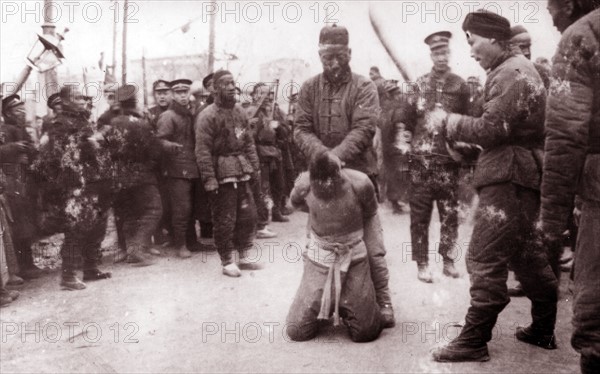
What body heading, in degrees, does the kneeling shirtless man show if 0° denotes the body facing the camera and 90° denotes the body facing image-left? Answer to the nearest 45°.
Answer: approximately 0°

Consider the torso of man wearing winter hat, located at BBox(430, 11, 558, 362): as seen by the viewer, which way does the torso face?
to the viewer's left

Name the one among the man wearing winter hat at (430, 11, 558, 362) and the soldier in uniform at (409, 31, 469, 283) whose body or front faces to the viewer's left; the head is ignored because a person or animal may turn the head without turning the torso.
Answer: the man wearing winter hat

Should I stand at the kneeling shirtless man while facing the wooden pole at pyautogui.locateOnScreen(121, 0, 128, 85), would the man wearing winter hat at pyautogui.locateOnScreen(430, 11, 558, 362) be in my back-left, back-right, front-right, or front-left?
back-right

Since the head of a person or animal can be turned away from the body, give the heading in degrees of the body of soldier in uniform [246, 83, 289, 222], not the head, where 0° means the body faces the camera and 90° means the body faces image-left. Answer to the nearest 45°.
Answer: approximately 0°

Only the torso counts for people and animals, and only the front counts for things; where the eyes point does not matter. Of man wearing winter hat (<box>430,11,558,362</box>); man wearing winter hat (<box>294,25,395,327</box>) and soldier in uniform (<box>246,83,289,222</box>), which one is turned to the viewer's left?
man wearing winter hat (<box>430,11,558,362</box>)

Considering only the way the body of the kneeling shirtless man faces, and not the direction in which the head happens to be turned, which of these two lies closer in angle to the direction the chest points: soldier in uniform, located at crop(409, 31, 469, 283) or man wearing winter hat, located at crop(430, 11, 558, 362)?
the man wearing winter hat

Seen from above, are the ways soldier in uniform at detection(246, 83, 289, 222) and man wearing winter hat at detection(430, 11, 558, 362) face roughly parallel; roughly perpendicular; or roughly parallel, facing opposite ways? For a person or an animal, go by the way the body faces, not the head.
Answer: roughly perpendicular
